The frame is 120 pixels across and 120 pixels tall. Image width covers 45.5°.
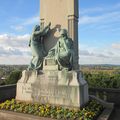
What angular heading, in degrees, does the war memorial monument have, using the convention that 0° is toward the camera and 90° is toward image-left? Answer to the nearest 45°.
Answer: approximately 0°
